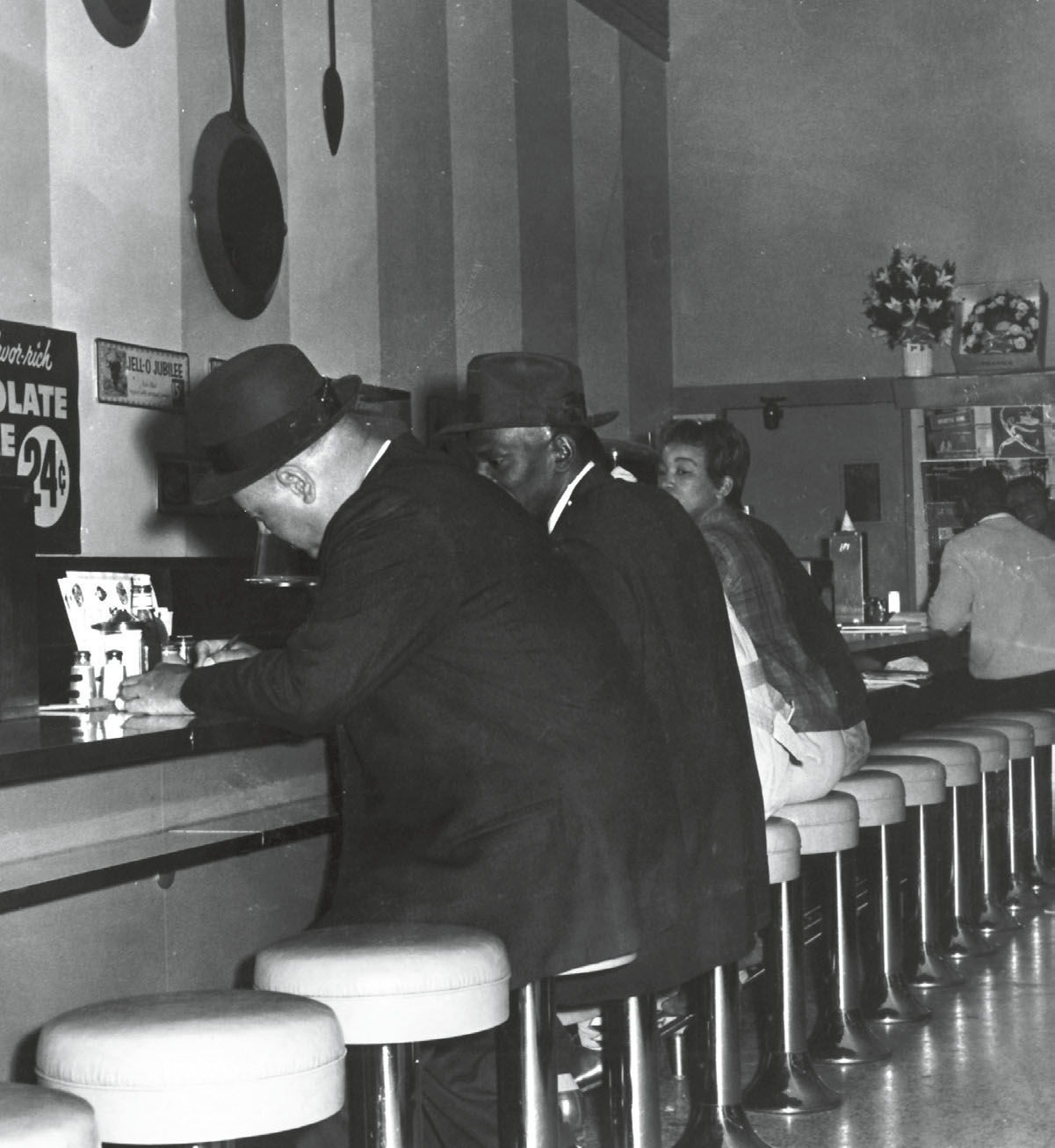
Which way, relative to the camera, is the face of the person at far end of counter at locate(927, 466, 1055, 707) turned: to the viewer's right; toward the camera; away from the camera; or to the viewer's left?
away from the camera

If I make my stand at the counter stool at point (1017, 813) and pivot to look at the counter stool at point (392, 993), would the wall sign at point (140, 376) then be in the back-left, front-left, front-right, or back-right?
front-right

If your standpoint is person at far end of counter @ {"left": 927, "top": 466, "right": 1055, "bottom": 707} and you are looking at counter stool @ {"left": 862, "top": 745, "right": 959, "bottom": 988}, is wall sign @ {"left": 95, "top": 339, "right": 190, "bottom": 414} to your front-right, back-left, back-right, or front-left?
front-right

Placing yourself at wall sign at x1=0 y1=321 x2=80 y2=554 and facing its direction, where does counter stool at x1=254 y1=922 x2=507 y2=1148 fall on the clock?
The counter stool is roughly at 1 o'clock from the wall sign.

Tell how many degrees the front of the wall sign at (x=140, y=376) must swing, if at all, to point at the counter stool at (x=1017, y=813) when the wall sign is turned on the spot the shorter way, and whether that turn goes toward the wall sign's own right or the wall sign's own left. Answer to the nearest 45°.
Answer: approximately 45° to the wall sign's own left

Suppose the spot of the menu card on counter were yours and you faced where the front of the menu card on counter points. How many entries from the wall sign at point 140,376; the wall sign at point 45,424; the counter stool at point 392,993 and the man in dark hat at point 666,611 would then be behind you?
2

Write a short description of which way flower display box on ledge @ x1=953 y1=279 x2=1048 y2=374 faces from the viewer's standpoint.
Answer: facing the viewer

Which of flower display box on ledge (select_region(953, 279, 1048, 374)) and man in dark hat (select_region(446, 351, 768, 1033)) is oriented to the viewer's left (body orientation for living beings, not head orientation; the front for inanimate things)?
the man in dark hat

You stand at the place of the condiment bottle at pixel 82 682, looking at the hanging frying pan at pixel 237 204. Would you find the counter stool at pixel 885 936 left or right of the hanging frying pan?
right

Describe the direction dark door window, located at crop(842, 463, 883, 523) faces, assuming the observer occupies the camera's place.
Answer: facing the viewer

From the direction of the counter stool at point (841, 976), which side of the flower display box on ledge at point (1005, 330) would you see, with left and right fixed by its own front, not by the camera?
front

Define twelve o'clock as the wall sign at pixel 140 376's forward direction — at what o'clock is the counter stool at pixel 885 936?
The counter stool is roughly at 11 o'clock from the wall sign.

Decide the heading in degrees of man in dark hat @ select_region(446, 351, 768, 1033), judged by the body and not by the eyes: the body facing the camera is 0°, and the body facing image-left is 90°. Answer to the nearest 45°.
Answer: approximately 90°

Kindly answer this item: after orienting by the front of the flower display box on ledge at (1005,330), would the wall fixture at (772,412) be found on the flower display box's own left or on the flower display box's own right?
on the flower display box's own right

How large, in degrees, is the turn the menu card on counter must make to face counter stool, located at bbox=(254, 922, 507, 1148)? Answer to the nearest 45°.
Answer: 0° — it already faces it

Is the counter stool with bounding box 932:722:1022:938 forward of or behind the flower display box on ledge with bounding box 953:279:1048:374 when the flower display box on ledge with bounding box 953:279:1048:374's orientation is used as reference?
forward

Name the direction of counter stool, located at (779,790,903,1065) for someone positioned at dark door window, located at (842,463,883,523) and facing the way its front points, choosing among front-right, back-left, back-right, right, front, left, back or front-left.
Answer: front

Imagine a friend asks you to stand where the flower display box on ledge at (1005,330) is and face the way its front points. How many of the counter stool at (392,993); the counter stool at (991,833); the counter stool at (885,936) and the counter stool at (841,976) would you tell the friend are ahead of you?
4

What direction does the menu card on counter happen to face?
toward the camera
